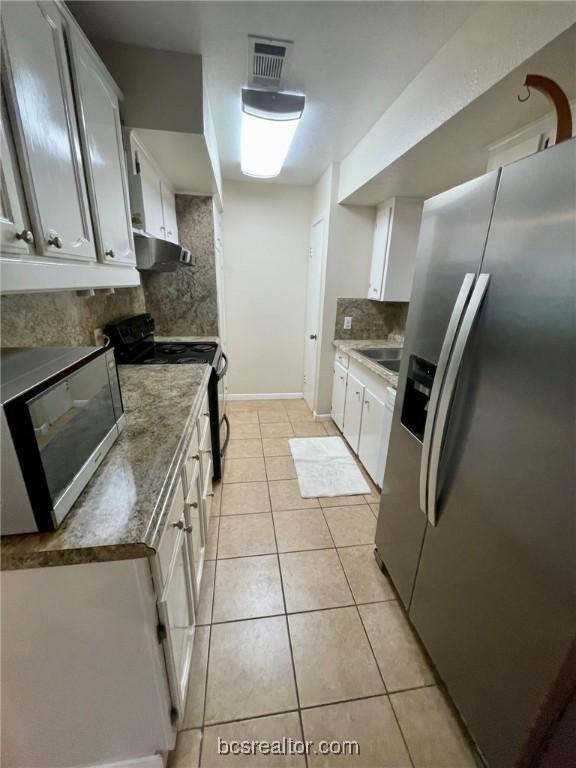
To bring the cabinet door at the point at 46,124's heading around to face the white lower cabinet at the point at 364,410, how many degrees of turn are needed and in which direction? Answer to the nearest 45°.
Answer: approximately 45° to its left

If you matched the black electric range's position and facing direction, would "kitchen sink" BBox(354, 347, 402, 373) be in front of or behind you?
in front

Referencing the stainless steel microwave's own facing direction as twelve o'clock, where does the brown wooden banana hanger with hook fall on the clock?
The brown wooden banana hanger with hook is roughly at 11 o'clock from the stainless steel microwave.

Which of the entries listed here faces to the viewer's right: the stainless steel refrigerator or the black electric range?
the black electric range

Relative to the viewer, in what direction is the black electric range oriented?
to the viewer's right

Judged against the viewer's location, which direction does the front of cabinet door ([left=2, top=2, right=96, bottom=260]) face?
facing the viewer and to the right of the viewer

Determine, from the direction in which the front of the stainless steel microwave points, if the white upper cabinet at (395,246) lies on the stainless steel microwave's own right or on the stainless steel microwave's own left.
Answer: on the stainless steel microwave's own left

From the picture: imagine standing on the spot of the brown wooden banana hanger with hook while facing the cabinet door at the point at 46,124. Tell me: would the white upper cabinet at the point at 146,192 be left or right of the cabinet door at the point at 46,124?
right

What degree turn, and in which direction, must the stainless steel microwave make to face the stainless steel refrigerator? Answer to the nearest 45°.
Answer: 0° — it already faces it

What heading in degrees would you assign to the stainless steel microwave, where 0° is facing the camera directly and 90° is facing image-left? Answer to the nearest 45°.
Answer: approximately 315°

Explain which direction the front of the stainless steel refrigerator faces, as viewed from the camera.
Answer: facing the viewer and to the left of the viewer

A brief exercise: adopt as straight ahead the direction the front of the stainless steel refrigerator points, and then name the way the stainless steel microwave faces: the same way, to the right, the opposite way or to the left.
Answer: the opposite way

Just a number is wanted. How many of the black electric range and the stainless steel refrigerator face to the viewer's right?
1
